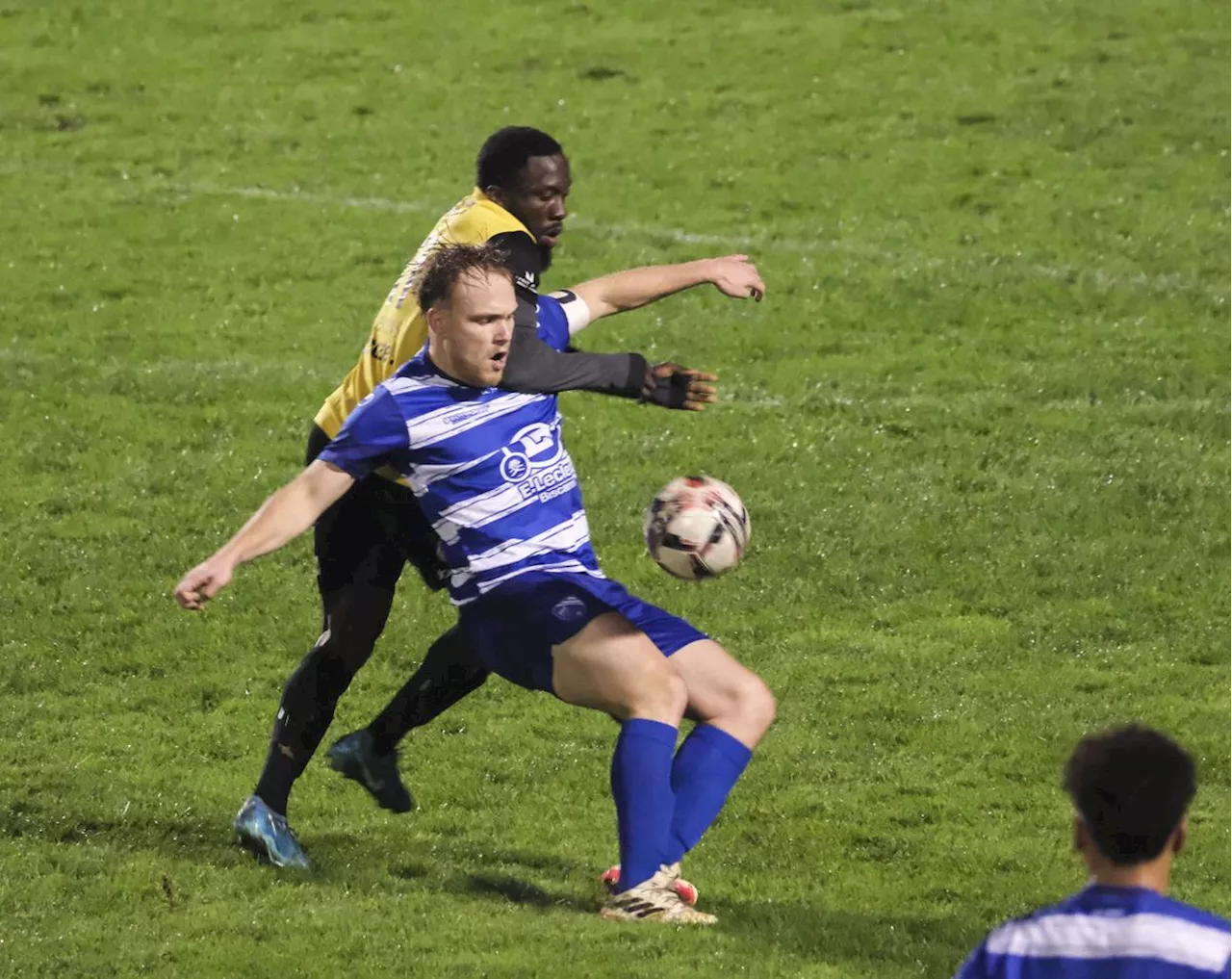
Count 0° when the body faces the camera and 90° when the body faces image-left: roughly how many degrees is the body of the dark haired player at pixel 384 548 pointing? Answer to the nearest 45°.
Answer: approximately 270°

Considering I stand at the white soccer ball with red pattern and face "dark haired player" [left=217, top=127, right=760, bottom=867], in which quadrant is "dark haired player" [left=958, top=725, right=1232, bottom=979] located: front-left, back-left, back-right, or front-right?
back-left

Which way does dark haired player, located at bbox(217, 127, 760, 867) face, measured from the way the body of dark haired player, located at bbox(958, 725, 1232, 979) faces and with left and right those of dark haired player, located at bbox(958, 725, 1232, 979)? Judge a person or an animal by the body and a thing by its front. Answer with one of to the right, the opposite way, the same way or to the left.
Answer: to the right

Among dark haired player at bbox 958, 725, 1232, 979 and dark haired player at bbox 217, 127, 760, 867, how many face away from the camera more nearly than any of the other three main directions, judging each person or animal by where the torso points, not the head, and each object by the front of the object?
1

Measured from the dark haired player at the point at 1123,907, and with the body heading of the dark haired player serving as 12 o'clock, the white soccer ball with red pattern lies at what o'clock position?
The white soccer ball with red pattern is roughly at 11 o'clock from the dark haired player.

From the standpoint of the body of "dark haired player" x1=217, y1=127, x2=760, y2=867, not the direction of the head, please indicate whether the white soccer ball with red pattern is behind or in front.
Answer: in front

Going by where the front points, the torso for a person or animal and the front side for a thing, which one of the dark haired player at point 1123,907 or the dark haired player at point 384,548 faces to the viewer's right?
the dark haired player at point 384,548

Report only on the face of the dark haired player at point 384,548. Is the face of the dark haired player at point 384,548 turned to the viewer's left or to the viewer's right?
to the viewer's right

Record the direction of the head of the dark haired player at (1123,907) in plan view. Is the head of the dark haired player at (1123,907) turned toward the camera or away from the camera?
away from the camera

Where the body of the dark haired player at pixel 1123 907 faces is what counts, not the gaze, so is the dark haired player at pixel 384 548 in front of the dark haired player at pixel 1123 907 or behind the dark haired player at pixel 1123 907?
in front

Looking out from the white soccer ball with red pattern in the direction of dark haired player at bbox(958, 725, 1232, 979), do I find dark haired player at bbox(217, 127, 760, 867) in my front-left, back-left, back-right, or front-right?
back-right

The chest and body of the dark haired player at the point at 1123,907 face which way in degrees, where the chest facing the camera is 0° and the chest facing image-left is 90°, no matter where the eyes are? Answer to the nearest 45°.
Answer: approximately 180°
